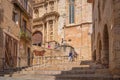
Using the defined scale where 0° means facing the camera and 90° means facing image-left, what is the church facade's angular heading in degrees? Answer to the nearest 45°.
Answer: approximately 45°

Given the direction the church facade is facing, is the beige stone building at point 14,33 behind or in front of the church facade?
in front
